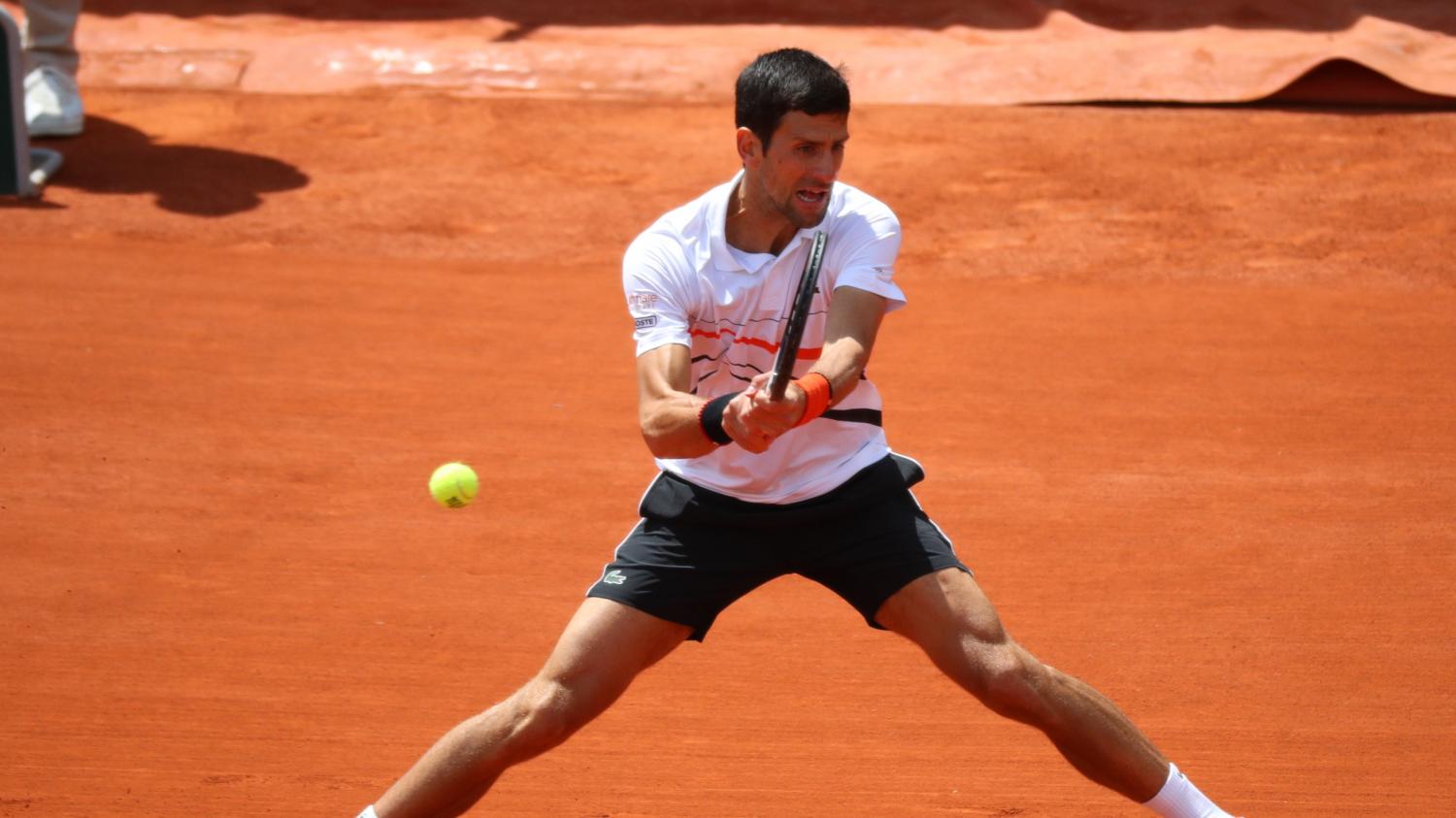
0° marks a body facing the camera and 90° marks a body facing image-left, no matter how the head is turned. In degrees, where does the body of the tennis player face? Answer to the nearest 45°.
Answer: approximately 0°

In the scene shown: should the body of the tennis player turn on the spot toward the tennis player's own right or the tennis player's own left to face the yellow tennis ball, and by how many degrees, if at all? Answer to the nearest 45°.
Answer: approximately 135° to the tennis player's own right
